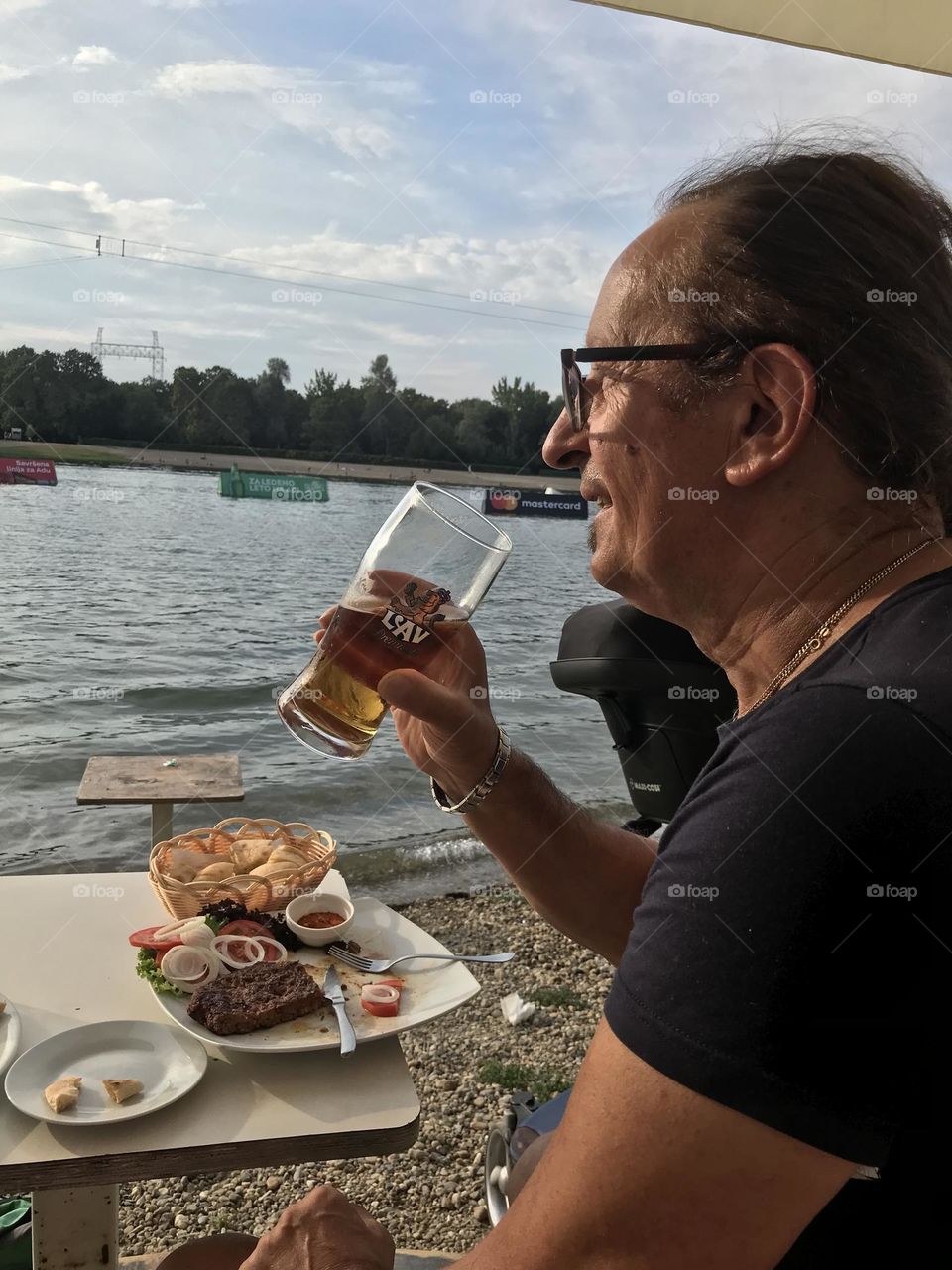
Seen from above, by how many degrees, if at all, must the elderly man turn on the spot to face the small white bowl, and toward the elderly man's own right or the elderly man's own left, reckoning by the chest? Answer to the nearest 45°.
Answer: approximately 45° to the elderly man's own right

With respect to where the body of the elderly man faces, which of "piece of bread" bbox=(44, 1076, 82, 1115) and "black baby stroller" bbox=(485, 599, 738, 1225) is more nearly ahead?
the piece of bread

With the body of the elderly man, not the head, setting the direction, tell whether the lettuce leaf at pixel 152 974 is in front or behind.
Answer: in front

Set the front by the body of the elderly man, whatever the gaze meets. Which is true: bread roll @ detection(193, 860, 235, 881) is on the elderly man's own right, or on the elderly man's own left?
on the elderly man's own right

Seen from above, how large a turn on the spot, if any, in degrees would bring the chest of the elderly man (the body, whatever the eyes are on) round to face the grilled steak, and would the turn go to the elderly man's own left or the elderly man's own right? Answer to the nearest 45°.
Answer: approximately 45° to the elderly man's own right

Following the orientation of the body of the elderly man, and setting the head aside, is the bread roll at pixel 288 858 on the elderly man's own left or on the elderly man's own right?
on the elderly man's own right

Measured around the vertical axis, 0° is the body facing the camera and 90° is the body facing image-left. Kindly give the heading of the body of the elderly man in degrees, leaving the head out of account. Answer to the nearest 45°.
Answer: approximately 90°

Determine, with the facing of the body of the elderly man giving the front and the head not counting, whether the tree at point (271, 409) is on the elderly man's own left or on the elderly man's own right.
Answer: on the elderly man's own right

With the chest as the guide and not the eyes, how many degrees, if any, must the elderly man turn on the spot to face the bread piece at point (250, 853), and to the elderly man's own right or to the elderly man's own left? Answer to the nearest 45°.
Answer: approximately 45° to the elderly man's own right

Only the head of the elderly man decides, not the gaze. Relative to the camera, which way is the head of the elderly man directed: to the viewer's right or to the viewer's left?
to the viewer's left

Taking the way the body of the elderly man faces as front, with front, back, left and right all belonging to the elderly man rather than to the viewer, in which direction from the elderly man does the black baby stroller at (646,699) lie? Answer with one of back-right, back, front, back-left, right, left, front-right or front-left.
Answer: right

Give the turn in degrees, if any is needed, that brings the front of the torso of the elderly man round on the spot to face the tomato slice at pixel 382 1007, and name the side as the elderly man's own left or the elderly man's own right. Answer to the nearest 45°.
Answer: approximately 45° to the elderly man's own right
